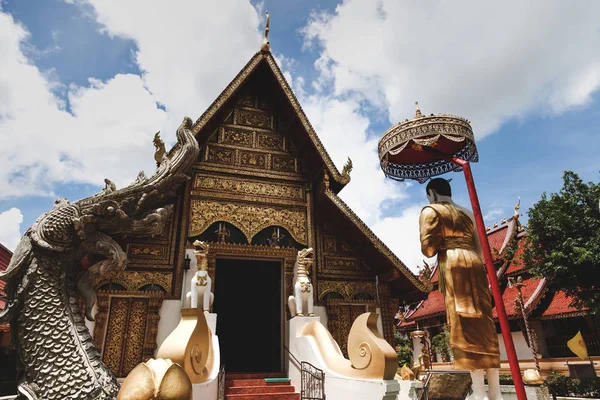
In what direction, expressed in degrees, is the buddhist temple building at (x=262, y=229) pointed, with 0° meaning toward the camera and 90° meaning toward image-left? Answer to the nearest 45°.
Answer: approximately 0°

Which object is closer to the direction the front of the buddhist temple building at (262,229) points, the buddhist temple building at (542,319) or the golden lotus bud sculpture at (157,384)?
the golden lotus bud sculpture

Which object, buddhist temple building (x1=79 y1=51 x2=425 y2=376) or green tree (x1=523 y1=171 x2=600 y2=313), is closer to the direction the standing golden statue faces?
the buddhist temple building

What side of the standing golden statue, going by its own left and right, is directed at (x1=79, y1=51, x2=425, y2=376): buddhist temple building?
front

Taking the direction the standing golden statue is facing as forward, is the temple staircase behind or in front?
in front

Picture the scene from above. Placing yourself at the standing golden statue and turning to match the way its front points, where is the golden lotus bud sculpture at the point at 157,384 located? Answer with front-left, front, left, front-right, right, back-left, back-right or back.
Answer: left

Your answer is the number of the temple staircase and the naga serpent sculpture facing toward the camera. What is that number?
1

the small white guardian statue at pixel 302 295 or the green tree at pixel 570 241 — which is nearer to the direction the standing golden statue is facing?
the small white guardian statue

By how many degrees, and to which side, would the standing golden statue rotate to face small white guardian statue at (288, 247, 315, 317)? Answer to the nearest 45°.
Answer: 0° — it already faces it

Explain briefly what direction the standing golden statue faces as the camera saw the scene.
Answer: facing away from the viewer and to the left of the viewer

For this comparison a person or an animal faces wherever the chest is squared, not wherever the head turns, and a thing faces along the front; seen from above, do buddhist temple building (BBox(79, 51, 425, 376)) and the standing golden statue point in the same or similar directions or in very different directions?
very different directions

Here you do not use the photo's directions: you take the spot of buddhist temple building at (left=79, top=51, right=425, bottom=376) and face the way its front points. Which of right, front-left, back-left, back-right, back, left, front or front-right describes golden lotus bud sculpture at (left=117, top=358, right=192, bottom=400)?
front
